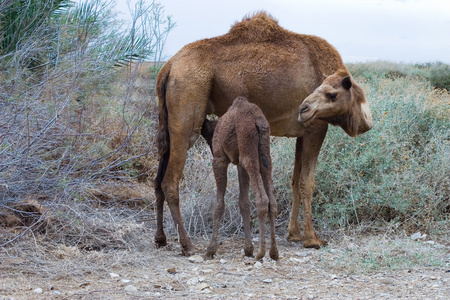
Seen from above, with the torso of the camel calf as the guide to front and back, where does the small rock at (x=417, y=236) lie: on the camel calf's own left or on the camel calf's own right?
on the camel calf's own right

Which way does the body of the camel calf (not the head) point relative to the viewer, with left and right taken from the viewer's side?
facing away from the viewer and to the left of the viewer

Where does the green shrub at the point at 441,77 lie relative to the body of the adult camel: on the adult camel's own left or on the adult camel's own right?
on the adult camel's own left

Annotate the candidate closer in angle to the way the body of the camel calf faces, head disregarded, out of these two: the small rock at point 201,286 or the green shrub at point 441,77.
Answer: the green shrub

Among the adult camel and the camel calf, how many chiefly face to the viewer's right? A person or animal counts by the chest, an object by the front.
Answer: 1

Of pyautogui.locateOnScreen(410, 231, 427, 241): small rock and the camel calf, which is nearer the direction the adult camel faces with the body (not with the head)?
the small rock

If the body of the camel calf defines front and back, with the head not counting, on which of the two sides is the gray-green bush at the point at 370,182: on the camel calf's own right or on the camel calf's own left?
on the camel calf's own right

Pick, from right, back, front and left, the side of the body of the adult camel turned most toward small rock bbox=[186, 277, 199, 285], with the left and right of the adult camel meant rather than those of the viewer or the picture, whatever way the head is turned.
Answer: right

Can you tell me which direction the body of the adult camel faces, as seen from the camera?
to the viewer's right

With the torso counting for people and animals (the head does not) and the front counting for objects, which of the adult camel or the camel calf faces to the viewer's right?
the adult camel
